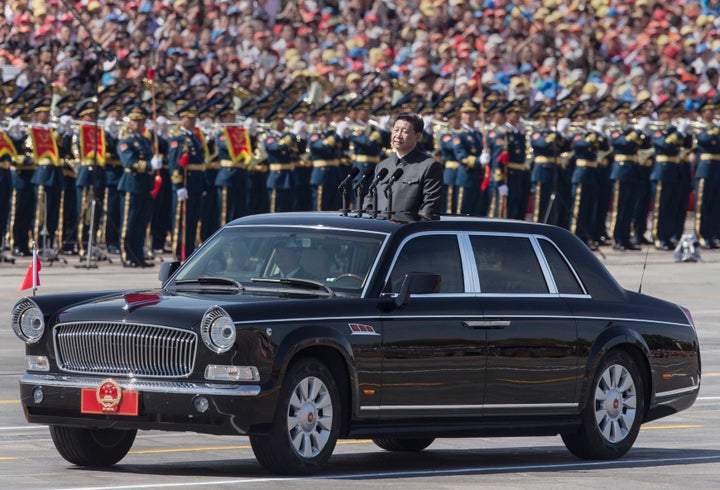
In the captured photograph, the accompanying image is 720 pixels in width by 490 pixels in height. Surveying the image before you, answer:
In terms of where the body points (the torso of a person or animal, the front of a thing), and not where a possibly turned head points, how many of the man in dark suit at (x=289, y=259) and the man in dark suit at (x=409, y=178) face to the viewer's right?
0

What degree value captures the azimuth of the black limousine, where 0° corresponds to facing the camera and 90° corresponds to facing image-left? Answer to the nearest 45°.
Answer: approximately 45°

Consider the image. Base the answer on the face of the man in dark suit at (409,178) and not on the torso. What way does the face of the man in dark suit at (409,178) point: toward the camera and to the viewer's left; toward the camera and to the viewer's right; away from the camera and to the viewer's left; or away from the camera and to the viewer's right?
toward the camera and to the viewer's left

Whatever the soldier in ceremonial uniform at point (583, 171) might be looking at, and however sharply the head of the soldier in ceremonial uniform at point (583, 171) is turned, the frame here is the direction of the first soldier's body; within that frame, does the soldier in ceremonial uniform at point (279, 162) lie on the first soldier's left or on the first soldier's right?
on the first soldier's right

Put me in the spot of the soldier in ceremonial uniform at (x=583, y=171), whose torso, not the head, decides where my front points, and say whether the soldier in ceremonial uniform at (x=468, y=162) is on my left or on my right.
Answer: on my right

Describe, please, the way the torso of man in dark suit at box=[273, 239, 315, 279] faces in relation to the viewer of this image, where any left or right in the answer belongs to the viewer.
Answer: facing the viewer and to the left of the viewer

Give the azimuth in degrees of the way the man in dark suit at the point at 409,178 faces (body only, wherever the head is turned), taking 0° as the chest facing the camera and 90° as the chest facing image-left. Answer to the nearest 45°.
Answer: approximately 45°

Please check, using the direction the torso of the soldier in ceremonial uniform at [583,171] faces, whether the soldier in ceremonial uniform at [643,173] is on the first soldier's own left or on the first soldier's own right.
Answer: on the first soldier's own left

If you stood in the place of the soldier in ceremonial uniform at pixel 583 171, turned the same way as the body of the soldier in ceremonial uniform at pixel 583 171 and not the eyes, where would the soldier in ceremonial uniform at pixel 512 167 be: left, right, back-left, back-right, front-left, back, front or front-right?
right

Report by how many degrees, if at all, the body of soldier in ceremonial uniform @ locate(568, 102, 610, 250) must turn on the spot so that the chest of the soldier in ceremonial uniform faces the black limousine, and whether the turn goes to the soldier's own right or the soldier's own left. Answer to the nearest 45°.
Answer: approximately 45° to the soldier's own right

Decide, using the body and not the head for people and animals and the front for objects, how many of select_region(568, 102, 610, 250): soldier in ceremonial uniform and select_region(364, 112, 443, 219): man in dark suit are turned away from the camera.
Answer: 0

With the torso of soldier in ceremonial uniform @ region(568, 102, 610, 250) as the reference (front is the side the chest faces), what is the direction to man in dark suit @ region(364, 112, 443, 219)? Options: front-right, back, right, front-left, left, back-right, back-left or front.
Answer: front-right
